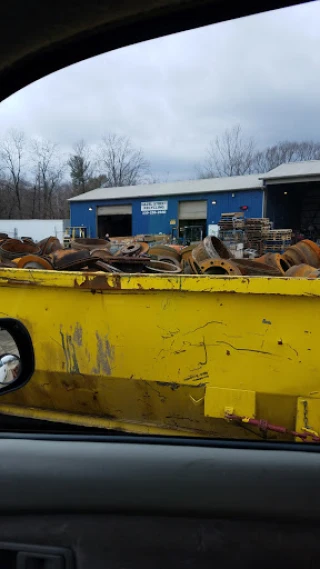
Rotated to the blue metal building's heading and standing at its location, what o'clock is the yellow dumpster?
The yellow dumpster is roughly at 12 o'clock from the blue metal building.

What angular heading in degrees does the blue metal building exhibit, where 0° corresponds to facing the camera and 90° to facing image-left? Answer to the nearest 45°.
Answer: approximately 0°

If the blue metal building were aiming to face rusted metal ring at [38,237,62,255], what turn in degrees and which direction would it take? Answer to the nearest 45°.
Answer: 0° — it already faces it

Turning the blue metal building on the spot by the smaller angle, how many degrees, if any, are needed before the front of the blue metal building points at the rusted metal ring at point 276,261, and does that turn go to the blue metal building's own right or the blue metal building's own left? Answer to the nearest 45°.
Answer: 0° — it already faces it

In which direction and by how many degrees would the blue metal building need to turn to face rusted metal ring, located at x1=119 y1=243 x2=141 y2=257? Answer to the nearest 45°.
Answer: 0° — it already faces it

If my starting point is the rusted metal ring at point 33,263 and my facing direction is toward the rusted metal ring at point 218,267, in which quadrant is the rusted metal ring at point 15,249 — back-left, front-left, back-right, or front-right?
back-left

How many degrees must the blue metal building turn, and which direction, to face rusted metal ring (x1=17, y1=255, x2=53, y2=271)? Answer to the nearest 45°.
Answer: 0° — it already faces it

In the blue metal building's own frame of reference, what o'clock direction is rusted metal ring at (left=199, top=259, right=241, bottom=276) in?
The rusted metal ring is roughly at 12 o'clock from the blue metal building.
